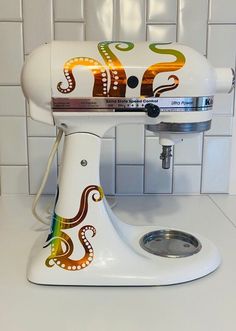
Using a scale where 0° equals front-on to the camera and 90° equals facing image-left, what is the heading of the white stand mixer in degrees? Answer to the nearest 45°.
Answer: approximately 270°
